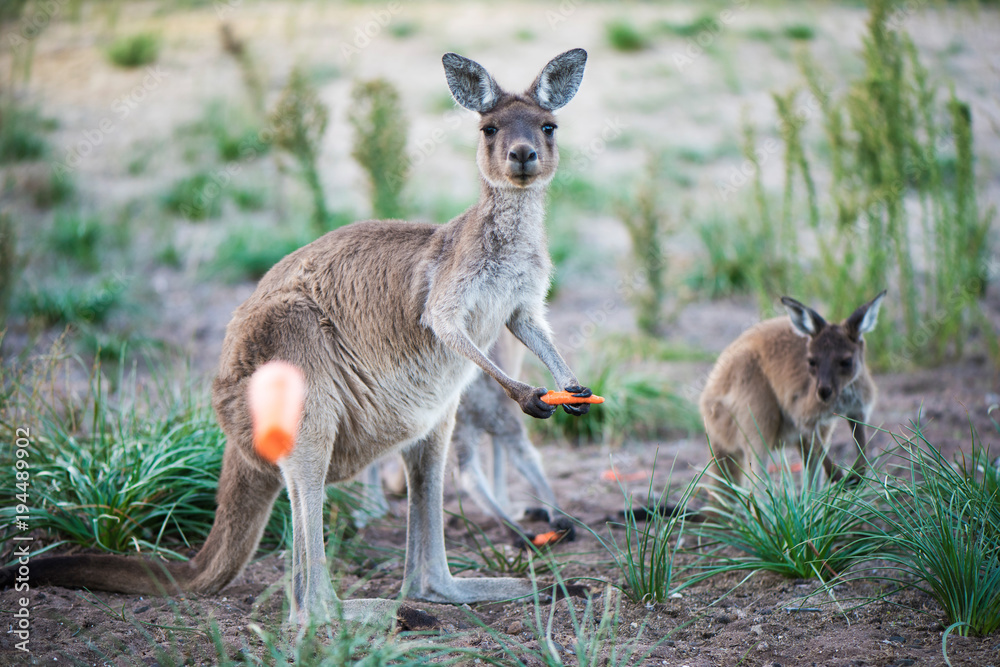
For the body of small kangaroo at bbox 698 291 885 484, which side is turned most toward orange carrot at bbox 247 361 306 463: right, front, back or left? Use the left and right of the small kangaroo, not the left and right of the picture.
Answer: right

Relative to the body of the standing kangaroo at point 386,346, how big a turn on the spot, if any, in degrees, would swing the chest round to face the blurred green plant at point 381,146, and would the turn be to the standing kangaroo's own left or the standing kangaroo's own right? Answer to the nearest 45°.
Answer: approximately 135° to the standing kangaroo's own left

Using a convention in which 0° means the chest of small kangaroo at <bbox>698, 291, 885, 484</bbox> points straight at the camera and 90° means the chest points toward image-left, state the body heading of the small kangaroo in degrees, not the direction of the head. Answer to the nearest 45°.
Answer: approximately 315°

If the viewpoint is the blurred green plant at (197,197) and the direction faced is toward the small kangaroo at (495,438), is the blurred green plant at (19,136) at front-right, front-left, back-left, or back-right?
back-right

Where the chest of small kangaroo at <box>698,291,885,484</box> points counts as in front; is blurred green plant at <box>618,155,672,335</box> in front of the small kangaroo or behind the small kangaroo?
behind

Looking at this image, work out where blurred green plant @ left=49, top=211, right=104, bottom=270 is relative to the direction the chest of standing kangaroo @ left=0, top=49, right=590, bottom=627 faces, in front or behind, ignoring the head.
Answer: behind

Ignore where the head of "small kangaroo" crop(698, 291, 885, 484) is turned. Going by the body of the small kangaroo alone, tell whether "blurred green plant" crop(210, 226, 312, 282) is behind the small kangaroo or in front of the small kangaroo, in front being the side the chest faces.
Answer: behind
